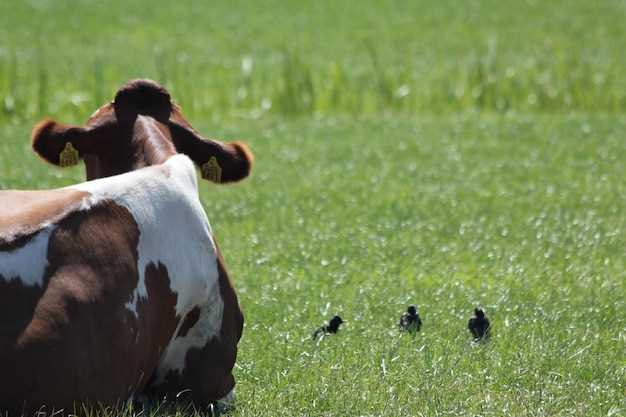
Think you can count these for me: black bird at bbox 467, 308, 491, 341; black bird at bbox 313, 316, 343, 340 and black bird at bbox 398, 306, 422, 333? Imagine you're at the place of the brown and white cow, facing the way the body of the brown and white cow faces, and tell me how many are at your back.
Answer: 0

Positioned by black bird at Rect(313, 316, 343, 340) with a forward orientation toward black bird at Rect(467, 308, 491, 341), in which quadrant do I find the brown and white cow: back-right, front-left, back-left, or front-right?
back-right

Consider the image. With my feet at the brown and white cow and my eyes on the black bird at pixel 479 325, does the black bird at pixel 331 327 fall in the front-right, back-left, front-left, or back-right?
front-left

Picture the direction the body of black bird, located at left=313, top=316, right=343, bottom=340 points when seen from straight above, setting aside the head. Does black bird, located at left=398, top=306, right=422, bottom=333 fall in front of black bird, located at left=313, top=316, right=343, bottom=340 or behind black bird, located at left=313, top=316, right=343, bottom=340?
in front

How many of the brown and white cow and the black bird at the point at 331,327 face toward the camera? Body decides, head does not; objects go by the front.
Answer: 0

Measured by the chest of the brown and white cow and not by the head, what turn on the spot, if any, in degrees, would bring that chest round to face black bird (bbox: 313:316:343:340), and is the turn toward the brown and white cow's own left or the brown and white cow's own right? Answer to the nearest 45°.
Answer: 0° — it already faces it

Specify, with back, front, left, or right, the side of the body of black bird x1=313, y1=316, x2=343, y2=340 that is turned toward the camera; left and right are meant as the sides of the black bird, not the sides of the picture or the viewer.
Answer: right

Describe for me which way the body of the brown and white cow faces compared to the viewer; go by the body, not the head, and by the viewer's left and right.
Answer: facing away from the viewer and to the right of the viewer

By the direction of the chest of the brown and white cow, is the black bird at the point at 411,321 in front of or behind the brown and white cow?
in front
